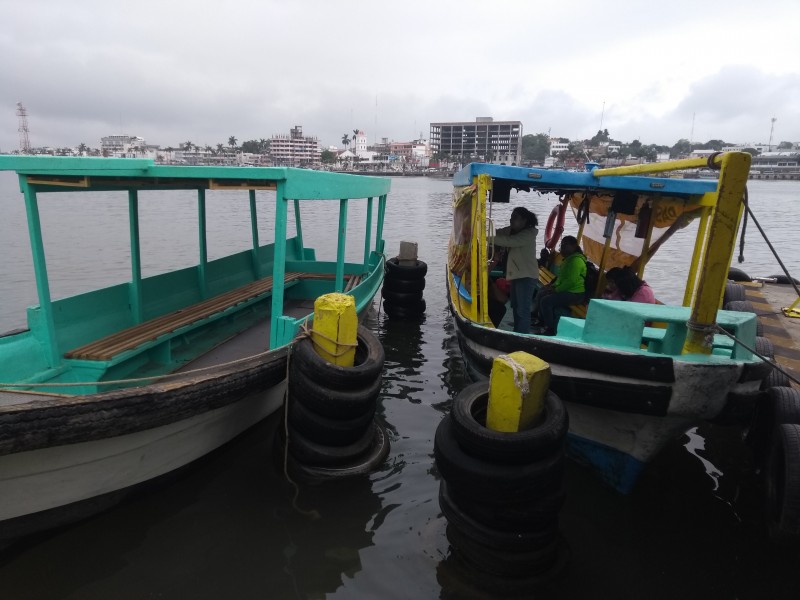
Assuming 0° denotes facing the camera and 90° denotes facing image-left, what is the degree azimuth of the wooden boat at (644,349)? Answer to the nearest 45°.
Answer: approximately 315°

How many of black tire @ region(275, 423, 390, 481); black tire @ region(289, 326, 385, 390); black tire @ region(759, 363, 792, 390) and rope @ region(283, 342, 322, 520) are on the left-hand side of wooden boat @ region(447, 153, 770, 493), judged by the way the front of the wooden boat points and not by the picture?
1

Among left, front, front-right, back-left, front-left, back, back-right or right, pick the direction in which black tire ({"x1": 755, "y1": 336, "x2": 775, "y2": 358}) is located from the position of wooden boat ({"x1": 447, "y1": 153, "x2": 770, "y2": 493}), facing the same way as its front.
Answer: left

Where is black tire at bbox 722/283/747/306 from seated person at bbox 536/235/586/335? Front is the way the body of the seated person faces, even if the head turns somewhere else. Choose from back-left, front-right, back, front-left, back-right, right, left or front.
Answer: back-right

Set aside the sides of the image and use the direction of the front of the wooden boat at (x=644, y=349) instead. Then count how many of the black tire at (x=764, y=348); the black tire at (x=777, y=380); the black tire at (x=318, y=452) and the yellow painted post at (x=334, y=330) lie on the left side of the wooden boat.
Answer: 2

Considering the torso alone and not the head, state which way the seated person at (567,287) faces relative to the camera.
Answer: to the viewer's left

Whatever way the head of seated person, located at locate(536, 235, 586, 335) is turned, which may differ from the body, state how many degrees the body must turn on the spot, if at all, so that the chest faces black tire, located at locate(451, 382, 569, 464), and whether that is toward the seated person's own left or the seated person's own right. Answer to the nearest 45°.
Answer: approximately 90° to the seated person's own left
